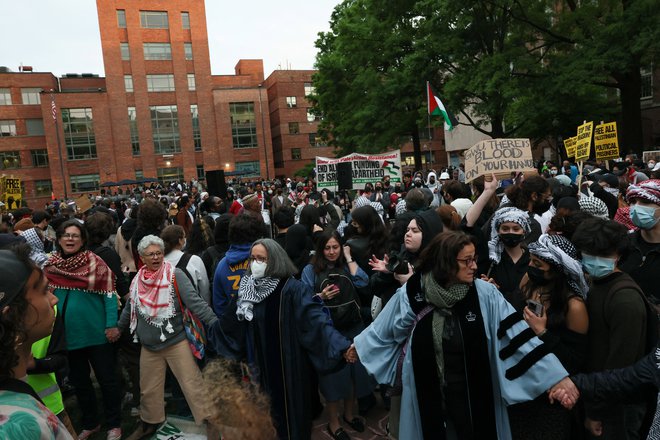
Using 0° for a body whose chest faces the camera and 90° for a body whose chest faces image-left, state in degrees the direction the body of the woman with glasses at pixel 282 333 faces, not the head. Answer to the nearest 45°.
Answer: approximately 45°

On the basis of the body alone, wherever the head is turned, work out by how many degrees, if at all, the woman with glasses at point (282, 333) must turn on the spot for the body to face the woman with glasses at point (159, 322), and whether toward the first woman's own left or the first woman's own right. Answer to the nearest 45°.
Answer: approximately 90° to the first woman's own right

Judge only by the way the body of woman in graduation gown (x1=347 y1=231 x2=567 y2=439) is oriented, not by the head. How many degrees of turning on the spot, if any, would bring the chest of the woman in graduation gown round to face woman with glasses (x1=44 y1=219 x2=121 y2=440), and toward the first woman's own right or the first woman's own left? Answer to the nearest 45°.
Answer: approximately 90° to the first woman's own right

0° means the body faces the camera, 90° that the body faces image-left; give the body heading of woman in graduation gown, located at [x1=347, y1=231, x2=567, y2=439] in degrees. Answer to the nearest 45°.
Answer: approximately 0°

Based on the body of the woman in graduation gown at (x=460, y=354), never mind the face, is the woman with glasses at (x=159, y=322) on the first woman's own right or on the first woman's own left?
on the first woman's own right
